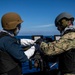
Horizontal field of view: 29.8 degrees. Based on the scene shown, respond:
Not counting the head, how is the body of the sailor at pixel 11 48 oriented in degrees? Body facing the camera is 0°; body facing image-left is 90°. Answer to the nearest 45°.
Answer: approximately 225°

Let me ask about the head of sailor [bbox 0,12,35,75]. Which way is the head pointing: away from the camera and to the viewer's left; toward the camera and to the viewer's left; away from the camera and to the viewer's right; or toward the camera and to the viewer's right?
away from the camera and to the viewer's right

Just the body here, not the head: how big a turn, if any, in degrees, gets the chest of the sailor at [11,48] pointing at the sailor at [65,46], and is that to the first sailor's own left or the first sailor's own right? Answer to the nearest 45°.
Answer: approximately 45° to the first sailor's own right

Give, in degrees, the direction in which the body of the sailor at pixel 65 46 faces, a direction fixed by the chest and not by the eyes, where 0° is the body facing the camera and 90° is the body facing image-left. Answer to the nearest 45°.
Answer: approximately 90°

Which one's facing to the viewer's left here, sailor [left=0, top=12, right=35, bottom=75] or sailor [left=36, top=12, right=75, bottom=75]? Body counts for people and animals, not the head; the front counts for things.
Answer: sailor [left=36, top=12, right=75, bottom=75]

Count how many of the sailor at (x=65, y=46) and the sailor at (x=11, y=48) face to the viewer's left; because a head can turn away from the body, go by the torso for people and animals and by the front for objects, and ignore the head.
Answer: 1

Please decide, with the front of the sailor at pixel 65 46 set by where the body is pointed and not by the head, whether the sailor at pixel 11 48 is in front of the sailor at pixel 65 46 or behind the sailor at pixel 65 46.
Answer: in front
